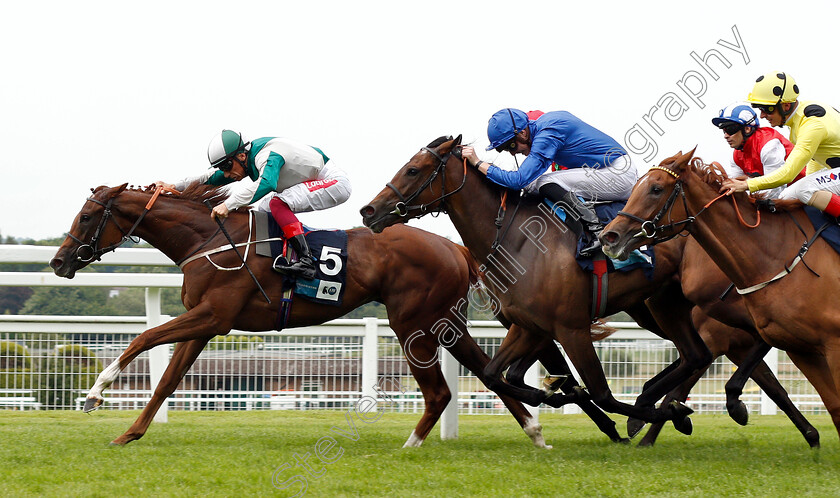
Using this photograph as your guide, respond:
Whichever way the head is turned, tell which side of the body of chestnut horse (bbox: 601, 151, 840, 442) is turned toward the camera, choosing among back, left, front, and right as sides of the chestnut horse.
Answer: left

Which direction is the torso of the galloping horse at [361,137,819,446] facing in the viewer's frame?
to the viewer's left

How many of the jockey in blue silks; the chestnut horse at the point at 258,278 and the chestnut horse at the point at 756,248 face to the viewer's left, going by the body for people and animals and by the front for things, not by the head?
3

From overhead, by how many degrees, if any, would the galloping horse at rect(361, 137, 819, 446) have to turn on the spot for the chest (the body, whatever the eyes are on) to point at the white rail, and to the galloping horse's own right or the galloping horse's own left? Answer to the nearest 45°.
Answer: approximately 45° to the galloping horse's own right

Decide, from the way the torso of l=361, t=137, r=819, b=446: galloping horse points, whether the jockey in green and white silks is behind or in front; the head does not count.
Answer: in front

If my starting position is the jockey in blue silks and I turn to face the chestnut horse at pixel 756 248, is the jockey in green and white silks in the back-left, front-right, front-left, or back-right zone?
back-right

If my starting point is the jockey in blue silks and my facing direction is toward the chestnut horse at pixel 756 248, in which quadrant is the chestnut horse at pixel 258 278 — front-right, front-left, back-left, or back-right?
back-right

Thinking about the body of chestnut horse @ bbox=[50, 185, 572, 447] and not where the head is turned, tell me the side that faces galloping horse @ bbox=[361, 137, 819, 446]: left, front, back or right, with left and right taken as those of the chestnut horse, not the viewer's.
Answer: back

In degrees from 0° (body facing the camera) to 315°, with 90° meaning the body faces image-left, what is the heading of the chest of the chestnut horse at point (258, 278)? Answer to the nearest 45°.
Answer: approximately 90°

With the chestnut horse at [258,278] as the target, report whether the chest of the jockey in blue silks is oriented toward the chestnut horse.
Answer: yes

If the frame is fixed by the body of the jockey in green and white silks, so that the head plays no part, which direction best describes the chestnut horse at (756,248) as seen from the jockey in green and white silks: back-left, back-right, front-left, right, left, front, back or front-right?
back-left

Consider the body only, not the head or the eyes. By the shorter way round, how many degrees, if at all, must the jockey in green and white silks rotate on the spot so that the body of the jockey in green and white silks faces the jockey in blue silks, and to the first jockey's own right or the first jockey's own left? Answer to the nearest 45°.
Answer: approximately 135° to the first jockey's own left

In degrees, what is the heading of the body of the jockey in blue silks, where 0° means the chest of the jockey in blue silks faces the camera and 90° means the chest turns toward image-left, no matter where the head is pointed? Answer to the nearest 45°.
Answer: approximately 90°

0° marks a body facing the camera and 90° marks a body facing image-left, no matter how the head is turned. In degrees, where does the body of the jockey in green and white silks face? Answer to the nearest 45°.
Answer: approximately 90°
